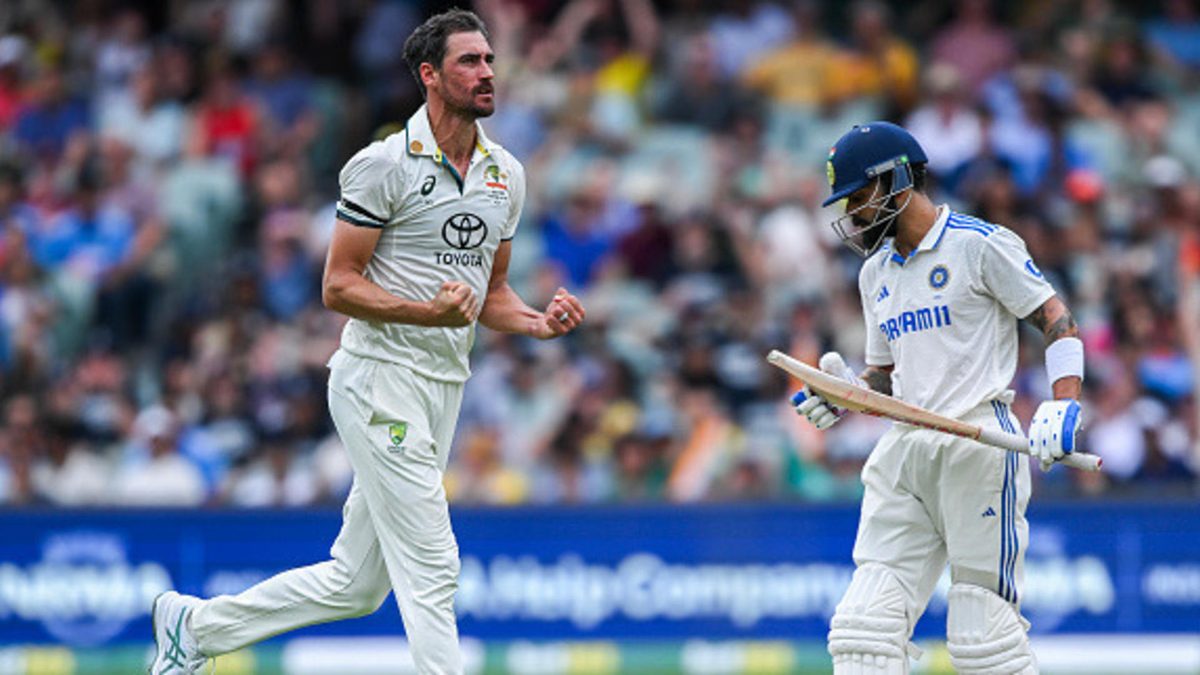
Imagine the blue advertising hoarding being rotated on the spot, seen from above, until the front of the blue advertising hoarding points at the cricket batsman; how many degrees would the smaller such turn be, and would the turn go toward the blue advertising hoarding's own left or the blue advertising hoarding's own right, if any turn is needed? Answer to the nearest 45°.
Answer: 0° — it already faces them

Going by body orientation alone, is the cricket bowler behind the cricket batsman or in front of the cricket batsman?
in front

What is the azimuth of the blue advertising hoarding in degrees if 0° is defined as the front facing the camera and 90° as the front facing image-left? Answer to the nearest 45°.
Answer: approximately 0°

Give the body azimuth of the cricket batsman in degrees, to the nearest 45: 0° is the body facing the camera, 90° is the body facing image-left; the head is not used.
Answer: approximately 45°

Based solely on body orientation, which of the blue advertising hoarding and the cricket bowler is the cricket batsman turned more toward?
the cricket bowler

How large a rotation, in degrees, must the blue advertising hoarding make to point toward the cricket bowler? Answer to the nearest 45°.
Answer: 0° — it already faces them

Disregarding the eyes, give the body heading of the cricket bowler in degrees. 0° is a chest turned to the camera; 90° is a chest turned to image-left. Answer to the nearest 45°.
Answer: approximately 315°

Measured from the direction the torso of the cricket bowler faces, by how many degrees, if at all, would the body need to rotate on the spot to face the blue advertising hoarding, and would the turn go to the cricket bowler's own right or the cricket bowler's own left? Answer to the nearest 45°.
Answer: approximately 135° to the cricket bowler's own left

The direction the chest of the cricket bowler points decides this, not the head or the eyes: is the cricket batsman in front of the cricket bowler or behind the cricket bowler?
in front
